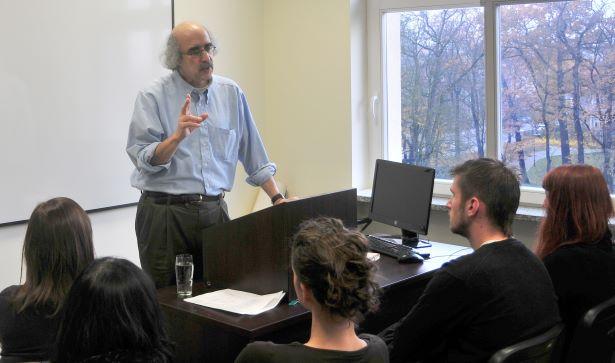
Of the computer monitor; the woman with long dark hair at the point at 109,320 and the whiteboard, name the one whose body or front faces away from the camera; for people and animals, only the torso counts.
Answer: the woman with long dark hair

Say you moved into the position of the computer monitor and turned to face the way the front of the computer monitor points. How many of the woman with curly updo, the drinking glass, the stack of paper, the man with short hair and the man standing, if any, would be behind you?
0

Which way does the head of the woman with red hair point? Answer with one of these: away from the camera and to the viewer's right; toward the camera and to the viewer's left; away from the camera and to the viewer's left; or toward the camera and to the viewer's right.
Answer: away from the camera and to the viewer's left

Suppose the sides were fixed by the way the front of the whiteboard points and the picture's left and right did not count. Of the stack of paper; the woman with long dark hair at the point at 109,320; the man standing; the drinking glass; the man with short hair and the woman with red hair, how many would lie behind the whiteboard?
0

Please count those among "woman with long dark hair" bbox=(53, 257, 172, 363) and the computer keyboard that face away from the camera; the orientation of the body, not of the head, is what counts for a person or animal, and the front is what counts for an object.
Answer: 1

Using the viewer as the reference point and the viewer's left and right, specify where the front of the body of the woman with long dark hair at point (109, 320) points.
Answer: facing away from the viewer

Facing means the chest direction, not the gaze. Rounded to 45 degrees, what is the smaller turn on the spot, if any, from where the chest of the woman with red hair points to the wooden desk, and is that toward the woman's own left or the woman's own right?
approximately 45° to the woman's own left

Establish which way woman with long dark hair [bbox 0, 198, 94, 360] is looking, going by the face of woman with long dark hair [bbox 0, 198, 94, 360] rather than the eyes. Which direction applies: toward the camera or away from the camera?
away from the camera

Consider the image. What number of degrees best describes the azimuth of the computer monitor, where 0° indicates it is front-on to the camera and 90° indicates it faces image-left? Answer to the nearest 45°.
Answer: approximately 45°

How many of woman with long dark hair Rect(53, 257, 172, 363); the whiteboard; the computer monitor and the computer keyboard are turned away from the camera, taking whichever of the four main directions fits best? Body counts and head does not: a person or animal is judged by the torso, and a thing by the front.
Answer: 1

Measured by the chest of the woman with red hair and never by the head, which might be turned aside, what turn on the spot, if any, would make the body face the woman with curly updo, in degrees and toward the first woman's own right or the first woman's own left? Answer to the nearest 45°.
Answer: approximately 90° to the first woman's own left

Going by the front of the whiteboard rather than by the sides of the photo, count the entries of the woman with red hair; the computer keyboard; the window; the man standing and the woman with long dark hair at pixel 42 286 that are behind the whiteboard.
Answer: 0

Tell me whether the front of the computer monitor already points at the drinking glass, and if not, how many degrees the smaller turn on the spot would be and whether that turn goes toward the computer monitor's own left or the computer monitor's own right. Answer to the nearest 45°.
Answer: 0° — it already faces it

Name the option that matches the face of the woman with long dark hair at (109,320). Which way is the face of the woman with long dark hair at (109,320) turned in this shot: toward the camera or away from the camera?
away from the camera

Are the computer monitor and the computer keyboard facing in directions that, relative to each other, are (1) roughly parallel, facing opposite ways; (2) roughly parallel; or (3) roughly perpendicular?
roughly parallel
